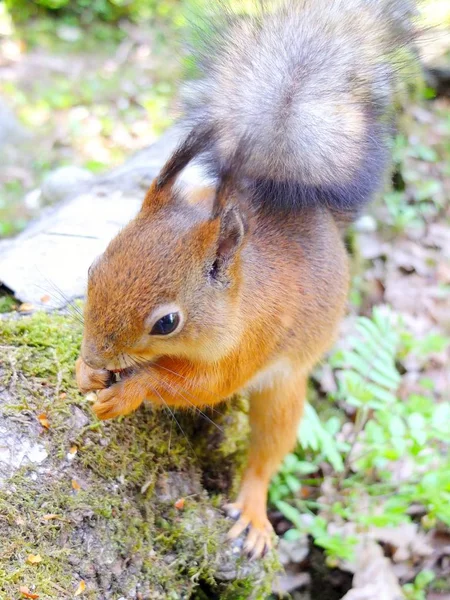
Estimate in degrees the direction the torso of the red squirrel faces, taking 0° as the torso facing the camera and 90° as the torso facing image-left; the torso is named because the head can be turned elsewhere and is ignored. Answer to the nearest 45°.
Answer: approximately 45°

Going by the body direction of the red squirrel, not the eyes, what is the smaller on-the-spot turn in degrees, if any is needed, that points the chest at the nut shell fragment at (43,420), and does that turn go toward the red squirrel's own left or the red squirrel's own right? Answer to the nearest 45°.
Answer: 0° — it already faces it

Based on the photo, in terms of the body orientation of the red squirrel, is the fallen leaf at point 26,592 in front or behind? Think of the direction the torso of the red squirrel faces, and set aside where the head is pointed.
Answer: in front

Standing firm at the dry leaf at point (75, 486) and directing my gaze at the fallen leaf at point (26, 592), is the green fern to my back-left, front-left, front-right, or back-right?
back-left
